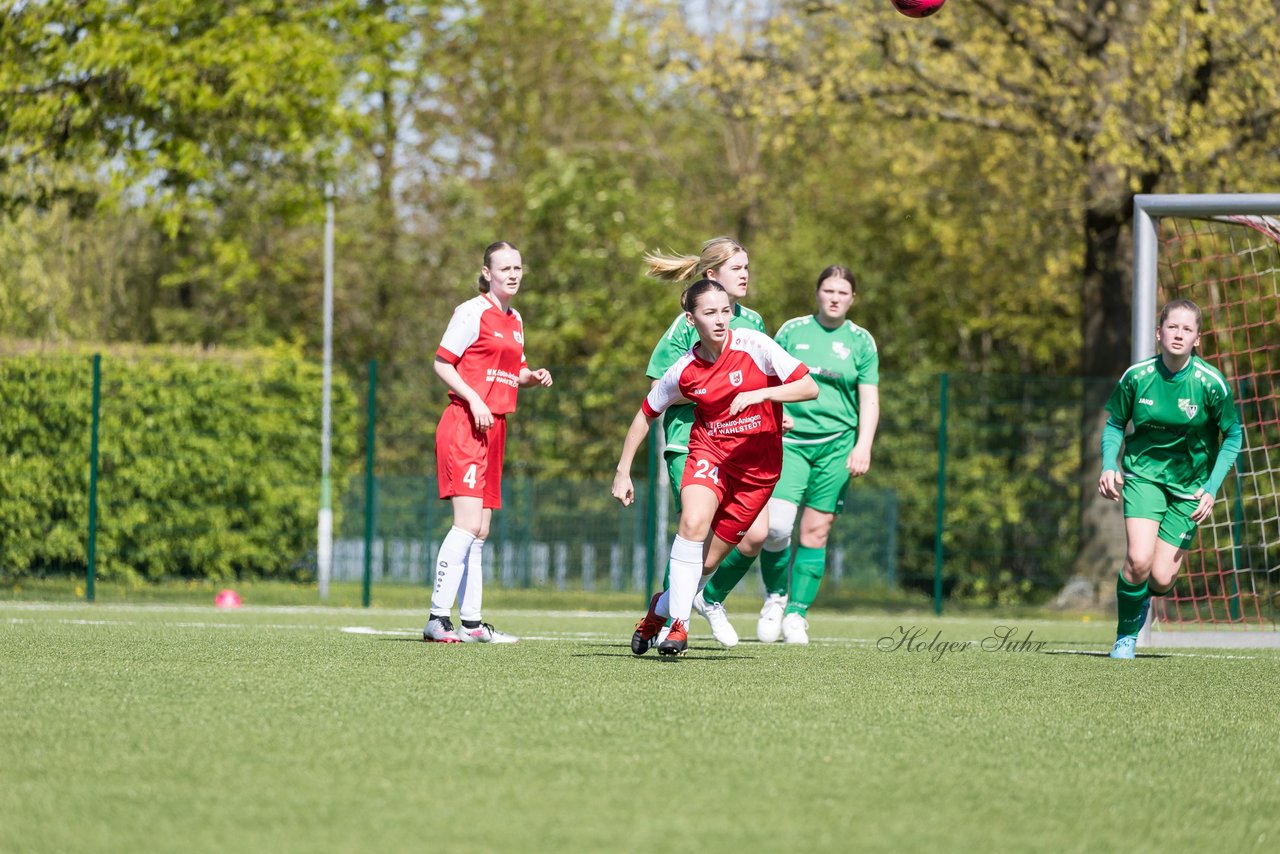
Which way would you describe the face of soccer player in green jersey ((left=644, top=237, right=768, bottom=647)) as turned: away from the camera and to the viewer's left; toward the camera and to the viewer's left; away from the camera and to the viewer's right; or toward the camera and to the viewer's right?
toward the camera and to the viewer's right

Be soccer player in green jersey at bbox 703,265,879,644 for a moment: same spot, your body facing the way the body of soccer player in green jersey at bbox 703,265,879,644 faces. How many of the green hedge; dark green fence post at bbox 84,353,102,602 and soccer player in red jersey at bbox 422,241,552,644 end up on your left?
0

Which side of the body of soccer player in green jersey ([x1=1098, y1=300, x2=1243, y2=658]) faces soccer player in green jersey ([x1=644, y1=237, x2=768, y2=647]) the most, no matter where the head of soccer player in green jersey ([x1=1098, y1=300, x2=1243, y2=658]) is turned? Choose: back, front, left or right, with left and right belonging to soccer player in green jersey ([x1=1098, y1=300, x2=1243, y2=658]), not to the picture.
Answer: right

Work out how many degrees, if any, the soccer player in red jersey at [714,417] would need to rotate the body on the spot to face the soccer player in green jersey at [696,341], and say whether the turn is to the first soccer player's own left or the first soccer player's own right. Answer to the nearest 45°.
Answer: approximately 180°

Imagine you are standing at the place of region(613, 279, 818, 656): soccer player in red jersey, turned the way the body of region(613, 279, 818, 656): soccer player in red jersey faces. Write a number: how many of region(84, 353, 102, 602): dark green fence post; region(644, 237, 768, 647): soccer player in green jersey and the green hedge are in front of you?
0

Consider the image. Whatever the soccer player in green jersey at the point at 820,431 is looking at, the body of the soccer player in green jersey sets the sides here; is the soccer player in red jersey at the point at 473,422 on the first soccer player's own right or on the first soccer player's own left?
on the first soccer player's own right

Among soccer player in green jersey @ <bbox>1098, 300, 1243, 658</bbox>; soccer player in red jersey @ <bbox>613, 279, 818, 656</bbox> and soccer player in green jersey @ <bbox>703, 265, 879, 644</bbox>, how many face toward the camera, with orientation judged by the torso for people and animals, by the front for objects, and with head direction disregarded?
3

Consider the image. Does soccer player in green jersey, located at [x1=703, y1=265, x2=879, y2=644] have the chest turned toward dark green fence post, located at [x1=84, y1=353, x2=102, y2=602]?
no

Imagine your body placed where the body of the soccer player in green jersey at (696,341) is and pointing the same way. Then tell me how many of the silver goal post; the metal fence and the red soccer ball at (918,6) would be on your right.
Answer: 0

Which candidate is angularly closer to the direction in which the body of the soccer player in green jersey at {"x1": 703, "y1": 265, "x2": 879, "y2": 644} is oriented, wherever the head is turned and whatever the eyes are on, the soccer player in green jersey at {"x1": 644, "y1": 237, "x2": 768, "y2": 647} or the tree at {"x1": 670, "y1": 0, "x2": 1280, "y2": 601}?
the soccer player in green jersey

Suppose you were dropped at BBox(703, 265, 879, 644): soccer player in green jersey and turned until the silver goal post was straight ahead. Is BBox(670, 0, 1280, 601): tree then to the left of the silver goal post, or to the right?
left

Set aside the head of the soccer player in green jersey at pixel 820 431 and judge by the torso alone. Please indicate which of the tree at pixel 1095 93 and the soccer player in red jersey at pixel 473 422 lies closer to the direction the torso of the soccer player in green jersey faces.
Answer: the soccer player in red jersey

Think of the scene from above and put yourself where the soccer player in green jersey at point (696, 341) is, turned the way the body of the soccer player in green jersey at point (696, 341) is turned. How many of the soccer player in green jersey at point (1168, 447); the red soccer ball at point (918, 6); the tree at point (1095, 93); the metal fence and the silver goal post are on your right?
0

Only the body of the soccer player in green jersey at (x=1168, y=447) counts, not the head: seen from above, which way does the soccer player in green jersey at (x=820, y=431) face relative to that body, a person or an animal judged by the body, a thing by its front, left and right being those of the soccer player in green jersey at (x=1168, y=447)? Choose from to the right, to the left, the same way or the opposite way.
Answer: the same way

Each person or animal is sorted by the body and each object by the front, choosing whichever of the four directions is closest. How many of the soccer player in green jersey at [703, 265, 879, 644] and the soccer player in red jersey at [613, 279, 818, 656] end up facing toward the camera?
2

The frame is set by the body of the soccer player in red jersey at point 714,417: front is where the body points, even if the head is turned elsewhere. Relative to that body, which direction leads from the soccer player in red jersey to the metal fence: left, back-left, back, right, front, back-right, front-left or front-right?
back

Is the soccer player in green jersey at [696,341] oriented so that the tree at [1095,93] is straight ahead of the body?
no

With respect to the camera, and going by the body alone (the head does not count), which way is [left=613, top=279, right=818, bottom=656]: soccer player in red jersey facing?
toward the camera

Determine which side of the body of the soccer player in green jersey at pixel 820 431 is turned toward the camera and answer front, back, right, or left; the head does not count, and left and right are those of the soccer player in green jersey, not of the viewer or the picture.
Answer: front
